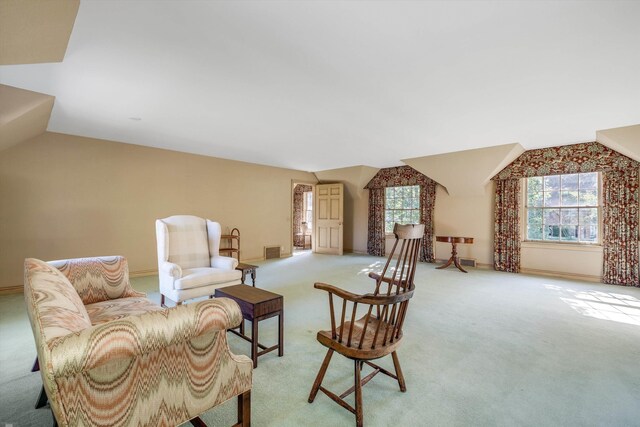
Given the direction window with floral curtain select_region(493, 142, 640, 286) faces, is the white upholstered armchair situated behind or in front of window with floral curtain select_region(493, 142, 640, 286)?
in front

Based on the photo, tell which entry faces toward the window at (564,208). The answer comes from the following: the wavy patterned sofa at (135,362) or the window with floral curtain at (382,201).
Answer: the wavy patterned sofa

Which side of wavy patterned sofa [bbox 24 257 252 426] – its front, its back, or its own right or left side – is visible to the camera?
right

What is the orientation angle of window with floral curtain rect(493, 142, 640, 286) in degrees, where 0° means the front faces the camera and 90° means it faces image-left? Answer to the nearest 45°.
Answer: approximately 45°

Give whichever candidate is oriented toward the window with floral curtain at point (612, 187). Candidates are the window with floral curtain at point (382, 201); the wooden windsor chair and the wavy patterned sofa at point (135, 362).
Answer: the wavy patterned sofa

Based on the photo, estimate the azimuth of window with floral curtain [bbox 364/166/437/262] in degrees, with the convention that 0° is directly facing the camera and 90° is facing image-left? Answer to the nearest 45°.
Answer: approximately 45°

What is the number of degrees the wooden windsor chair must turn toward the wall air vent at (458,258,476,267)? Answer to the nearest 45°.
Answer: approximately 90° to its right

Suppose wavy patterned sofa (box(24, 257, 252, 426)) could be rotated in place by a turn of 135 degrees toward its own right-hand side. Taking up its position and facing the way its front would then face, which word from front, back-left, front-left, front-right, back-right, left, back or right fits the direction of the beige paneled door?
back

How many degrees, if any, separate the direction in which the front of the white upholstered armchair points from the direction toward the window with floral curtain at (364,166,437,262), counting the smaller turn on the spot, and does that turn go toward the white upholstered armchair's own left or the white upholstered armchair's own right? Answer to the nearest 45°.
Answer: approximately 90° to the white upholstered armchair's own left

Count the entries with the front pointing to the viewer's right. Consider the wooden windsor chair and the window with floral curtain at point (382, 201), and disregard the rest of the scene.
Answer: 0

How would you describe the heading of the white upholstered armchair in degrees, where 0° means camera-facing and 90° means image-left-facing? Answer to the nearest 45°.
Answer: approximately 315°
